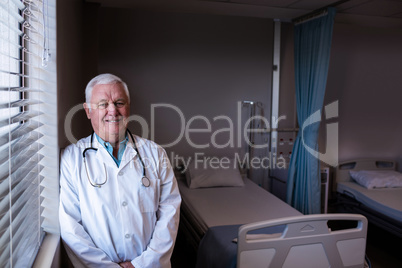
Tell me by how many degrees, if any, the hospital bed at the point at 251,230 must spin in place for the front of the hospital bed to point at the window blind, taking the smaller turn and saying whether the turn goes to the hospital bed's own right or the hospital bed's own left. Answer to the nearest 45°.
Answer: approximately 90° to the hospital bed's own right

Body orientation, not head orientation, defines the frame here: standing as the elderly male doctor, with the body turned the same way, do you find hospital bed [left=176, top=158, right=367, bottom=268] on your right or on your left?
on your left

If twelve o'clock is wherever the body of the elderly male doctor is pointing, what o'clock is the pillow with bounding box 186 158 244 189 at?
The pillow is roughly at 7 o'clock from the elderly male doctor.

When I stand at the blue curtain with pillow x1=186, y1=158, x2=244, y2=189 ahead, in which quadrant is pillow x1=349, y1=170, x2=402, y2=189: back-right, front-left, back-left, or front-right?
back-right

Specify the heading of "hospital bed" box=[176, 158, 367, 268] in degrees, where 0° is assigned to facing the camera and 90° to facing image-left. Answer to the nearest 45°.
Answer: approximately 315°

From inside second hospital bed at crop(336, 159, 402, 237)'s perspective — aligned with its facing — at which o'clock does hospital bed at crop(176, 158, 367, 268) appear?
The hospital bed is roughly at 2 o'clock from the second hospital bed.

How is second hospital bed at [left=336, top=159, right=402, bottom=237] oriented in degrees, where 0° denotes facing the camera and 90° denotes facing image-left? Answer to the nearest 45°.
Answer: approximately 315°

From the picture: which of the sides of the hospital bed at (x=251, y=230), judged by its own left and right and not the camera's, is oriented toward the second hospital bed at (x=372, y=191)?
left

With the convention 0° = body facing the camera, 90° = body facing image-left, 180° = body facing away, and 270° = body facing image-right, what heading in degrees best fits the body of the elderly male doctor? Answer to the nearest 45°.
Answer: approximately 0°

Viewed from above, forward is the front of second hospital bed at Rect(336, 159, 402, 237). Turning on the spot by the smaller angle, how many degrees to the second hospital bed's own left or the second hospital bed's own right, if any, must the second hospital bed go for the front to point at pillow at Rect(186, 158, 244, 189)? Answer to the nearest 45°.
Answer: approximately 90° to the second hospital bed's own right
